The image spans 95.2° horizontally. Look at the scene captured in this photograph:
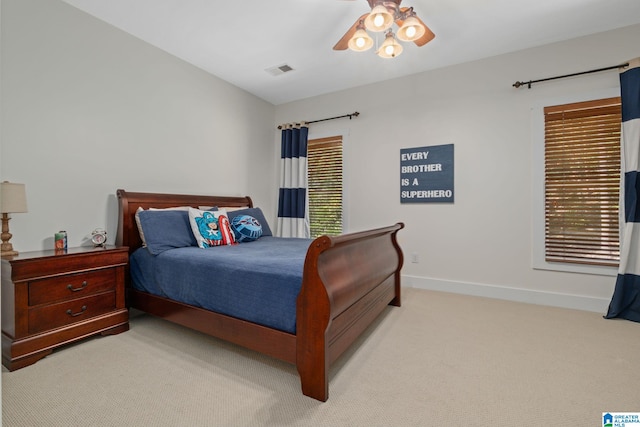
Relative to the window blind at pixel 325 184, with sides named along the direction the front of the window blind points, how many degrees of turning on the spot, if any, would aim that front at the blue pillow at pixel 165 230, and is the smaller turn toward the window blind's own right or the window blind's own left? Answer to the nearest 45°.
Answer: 0° — it already faces it

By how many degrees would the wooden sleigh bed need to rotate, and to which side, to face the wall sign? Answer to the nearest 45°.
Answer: approximately 90° to its left

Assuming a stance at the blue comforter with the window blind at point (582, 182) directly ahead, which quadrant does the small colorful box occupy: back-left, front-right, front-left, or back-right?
back-left

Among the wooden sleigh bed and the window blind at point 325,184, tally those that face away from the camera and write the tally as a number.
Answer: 0

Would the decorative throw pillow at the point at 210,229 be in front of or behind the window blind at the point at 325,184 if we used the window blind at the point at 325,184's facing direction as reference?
in front

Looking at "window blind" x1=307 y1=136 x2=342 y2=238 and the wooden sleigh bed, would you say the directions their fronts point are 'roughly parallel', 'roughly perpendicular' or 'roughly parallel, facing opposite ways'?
roughly perpendicular

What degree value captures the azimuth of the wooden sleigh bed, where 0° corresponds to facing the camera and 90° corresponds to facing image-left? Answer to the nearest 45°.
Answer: approximately 315°

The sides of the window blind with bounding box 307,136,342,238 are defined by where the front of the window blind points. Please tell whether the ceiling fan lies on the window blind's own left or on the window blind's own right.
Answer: on the window blind's own left

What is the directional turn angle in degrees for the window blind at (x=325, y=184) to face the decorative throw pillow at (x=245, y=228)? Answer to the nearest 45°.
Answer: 0° — it already faces it
